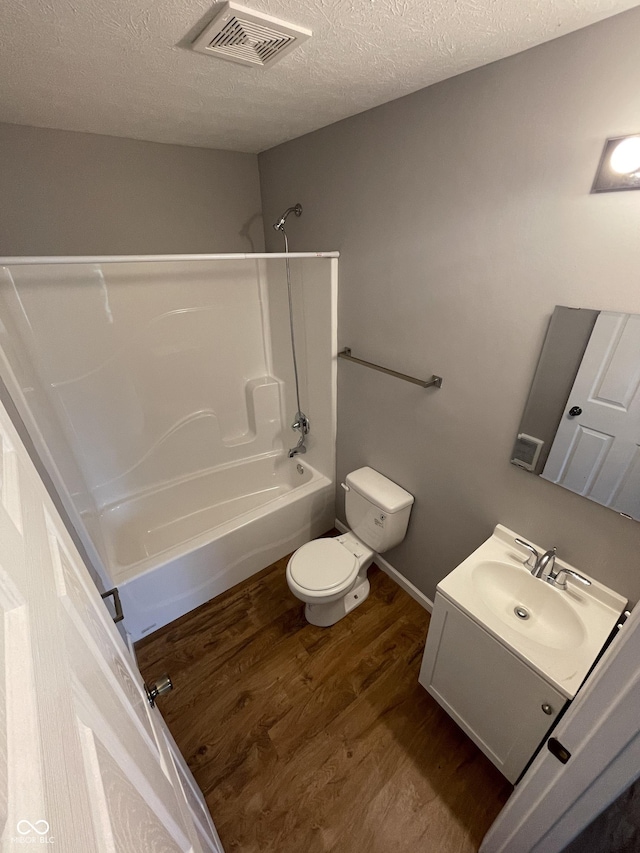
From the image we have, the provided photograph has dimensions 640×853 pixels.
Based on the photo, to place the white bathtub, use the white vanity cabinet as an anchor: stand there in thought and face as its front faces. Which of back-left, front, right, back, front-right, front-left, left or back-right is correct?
front-right

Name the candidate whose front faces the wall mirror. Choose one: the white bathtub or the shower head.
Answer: the white bathtub

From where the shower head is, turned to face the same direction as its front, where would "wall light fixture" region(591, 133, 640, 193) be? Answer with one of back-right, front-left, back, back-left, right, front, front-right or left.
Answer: back-left

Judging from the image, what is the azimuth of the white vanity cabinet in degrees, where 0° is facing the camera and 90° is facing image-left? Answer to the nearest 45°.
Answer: approximately 45°

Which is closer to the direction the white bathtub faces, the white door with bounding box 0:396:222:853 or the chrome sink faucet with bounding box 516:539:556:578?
the chrome sink faucet

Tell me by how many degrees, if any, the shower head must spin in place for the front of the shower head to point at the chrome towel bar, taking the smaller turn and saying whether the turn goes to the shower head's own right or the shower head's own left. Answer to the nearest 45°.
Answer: approximately 135° to the shower head's own left

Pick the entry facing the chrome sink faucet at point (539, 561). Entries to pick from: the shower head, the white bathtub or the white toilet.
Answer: the white bathtub
